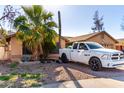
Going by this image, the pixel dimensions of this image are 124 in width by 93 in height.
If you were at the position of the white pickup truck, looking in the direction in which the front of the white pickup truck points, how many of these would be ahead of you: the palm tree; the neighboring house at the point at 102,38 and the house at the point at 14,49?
0

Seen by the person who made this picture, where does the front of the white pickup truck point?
facing the viewer and to the right of the viewer

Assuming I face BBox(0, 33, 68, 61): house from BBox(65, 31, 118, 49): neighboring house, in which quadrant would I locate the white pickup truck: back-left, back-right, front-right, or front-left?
front-left

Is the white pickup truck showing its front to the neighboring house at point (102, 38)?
no

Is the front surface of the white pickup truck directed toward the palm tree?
no

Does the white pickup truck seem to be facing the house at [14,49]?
no
